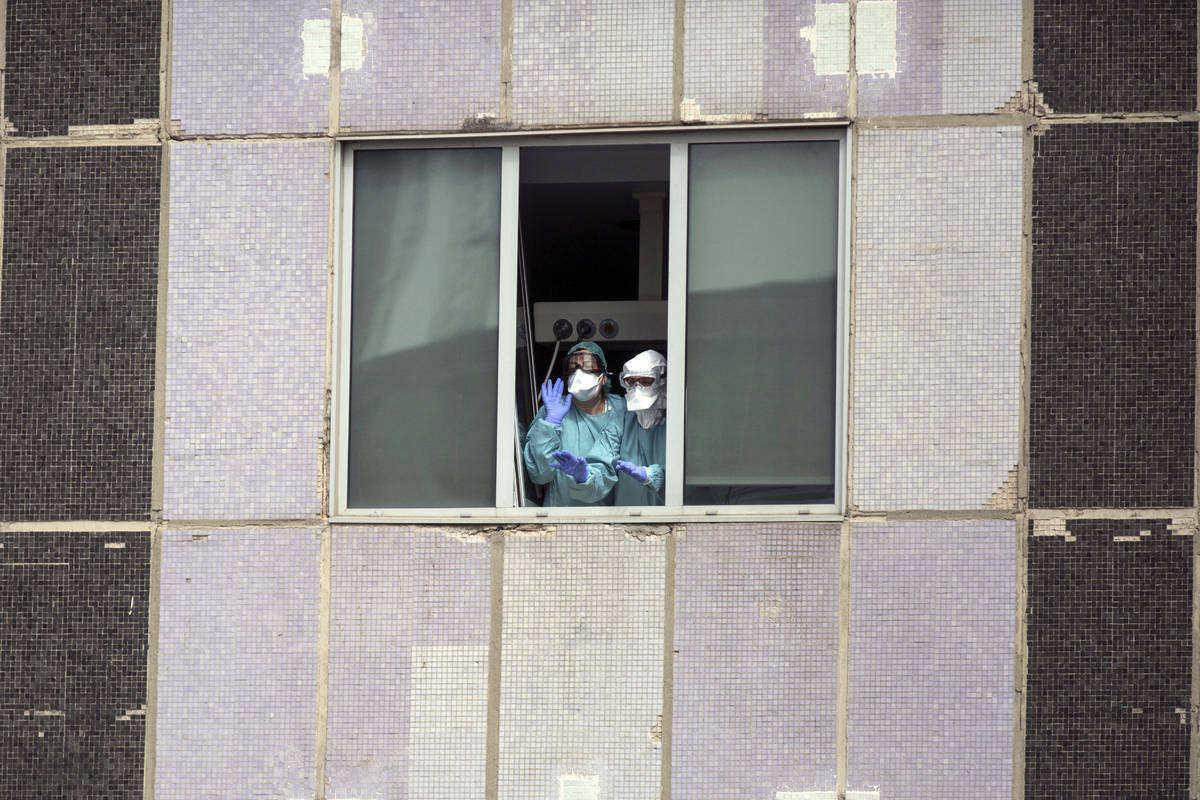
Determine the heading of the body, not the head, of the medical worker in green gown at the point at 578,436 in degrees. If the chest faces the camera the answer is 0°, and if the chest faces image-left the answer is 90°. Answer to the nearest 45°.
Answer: approximately 0°
